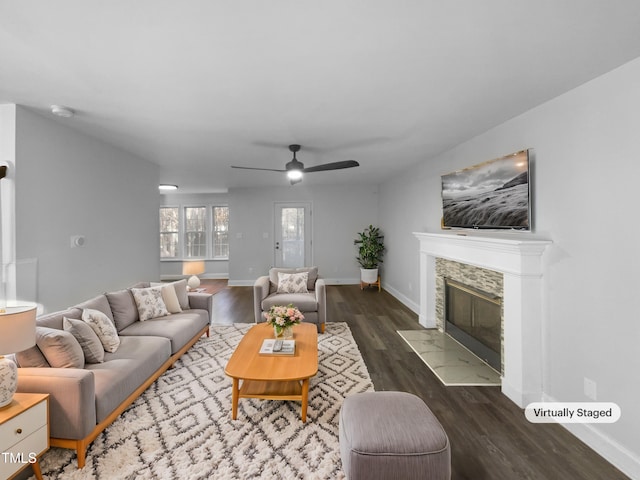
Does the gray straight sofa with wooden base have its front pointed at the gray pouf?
yes

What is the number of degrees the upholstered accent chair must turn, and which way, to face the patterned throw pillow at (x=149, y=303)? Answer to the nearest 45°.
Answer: approximately 45° to its right

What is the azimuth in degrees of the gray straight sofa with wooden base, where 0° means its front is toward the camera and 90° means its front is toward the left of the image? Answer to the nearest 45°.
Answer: approximately 315°

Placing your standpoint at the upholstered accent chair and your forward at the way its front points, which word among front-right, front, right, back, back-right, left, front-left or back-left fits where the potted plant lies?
back-left

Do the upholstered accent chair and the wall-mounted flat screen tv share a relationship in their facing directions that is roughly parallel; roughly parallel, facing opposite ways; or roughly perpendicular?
roughly perpendicular

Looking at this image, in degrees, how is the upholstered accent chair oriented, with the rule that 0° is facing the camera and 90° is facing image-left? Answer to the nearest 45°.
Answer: approximately 0°

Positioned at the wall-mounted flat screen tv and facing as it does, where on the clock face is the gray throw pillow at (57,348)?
The gray throw pillow is roughly at 12 o'clock from the wall-mounted flat screen tv.

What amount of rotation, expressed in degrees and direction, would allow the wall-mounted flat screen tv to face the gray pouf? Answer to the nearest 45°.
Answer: approximately 45° to its left

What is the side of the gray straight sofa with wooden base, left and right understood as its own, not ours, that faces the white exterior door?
left

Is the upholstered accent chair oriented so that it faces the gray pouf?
yes

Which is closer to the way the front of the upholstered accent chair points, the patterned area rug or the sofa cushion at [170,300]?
the patterned area rug
